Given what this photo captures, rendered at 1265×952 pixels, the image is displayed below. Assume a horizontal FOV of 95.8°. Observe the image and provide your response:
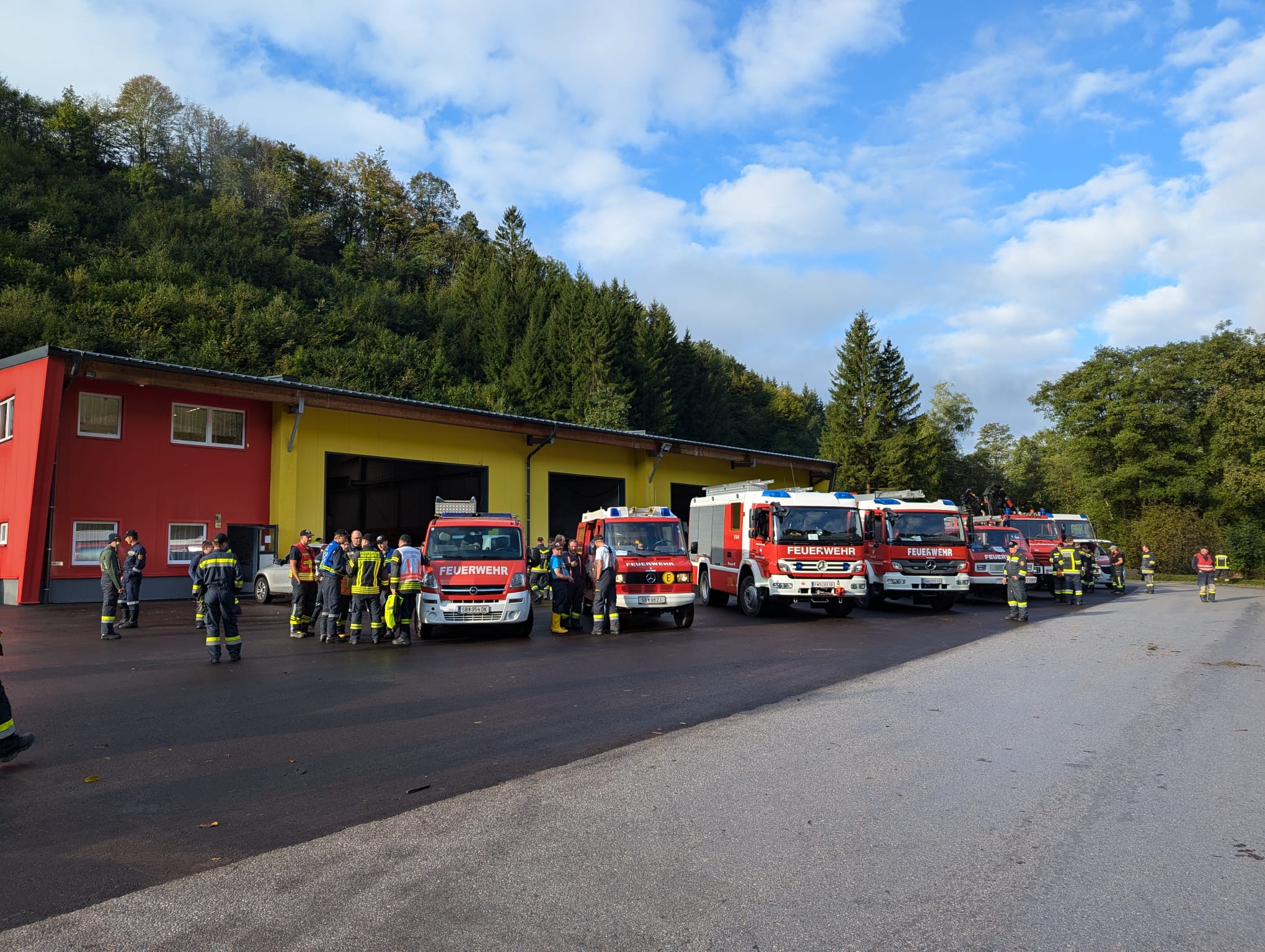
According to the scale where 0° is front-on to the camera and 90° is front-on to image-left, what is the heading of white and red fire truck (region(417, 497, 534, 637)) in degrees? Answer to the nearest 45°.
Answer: approximately 0°

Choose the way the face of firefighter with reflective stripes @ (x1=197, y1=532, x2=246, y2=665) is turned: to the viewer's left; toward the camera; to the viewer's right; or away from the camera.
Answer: away from the camera

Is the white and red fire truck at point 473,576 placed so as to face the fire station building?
no

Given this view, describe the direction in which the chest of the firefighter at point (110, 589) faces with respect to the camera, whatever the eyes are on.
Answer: to the viewer's right

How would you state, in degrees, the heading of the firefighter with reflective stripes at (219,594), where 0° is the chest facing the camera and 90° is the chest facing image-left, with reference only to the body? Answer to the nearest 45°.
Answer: approximately 180°

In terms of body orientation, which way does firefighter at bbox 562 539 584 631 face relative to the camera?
toward the camera

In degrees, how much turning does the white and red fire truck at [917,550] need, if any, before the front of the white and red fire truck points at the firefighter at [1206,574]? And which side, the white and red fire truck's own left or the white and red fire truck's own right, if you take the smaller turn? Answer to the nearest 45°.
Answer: approximately 135° to the white and red fire truck's own left

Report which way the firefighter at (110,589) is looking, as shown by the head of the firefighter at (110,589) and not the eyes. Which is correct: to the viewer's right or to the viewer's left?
to the viewer's right

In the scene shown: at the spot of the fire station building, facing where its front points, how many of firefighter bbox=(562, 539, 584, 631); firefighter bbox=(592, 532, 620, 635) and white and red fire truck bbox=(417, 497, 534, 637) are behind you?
0

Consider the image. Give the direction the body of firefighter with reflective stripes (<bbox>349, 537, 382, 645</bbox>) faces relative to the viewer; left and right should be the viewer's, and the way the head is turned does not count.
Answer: facing away from the viewer
